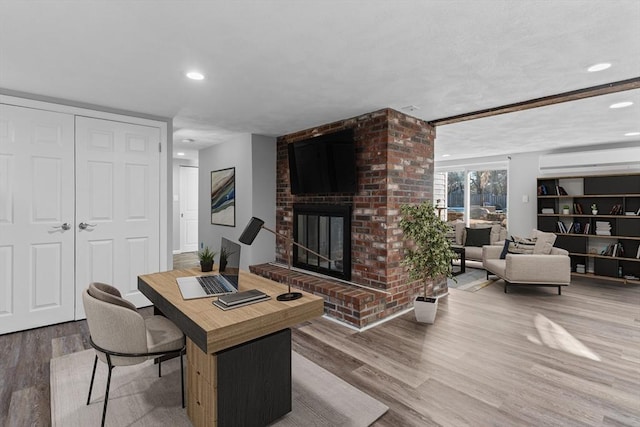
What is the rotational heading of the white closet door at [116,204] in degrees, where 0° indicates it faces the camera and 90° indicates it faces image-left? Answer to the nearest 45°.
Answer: approximately 315°

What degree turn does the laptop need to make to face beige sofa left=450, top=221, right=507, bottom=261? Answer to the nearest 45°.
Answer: approximately 135° to its right

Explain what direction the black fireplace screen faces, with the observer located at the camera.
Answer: facing the viewer and to the left of the viewer

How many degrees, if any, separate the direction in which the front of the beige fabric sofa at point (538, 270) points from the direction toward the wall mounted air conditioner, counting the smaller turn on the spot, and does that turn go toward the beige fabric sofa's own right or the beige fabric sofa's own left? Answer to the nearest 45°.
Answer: approximately 135° to the beige fabric sofa's own right

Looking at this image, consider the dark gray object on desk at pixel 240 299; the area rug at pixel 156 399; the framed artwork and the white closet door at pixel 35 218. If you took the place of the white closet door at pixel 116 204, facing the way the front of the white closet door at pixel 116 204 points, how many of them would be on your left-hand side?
1

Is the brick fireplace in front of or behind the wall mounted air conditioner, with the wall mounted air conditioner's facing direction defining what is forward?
in front

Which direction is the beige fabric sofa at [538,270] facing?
to the viewer's left

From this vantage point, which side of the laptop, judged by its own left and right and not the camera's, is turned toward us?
left

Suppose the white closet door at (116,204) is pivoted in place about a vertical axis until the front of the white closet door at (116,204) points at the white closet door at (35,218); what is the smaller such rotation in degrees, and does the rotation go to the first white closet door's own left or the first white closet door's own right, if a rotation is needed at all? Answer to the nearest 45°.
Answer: approximately 135° to the first white closet door's own right

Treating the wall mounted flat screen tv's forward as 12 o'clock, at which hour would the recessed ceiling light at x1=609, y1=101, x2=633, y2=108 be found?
The recessed ceiling light is roughly at 8 o'clock from the wall mounted flat screen tv.

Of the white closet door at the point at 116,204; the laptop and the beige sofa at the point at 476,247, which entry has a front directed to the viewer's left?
the laptop
